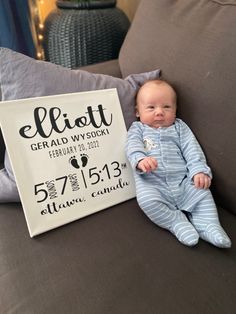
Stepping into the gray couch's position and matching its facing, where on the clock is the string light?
The string light is roughly at 4 o'clock from the gray couch.

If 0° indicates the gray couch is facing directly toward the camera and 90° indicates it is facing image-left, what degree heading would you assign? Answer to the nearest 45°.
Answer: approximately 45°
